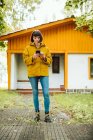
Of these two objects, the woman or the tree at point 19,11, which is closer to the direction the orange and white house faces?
the woman

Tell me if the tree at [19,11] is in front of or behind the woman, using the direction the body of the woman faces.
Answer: behind

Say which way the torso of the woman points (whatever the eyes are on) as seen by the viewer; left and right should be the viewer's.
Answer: facing the viewer

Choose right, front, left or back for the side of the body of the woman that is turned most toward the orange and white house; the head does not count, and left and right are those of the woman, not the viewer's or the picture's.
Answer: back

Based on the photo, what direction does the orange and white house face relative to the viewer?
toward the camera

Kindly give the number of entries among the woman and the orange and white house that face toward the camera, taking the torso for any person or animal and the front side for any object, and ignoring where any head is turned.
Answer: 2

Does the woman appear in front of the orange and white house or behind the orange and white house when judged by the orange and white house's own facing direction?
in front
